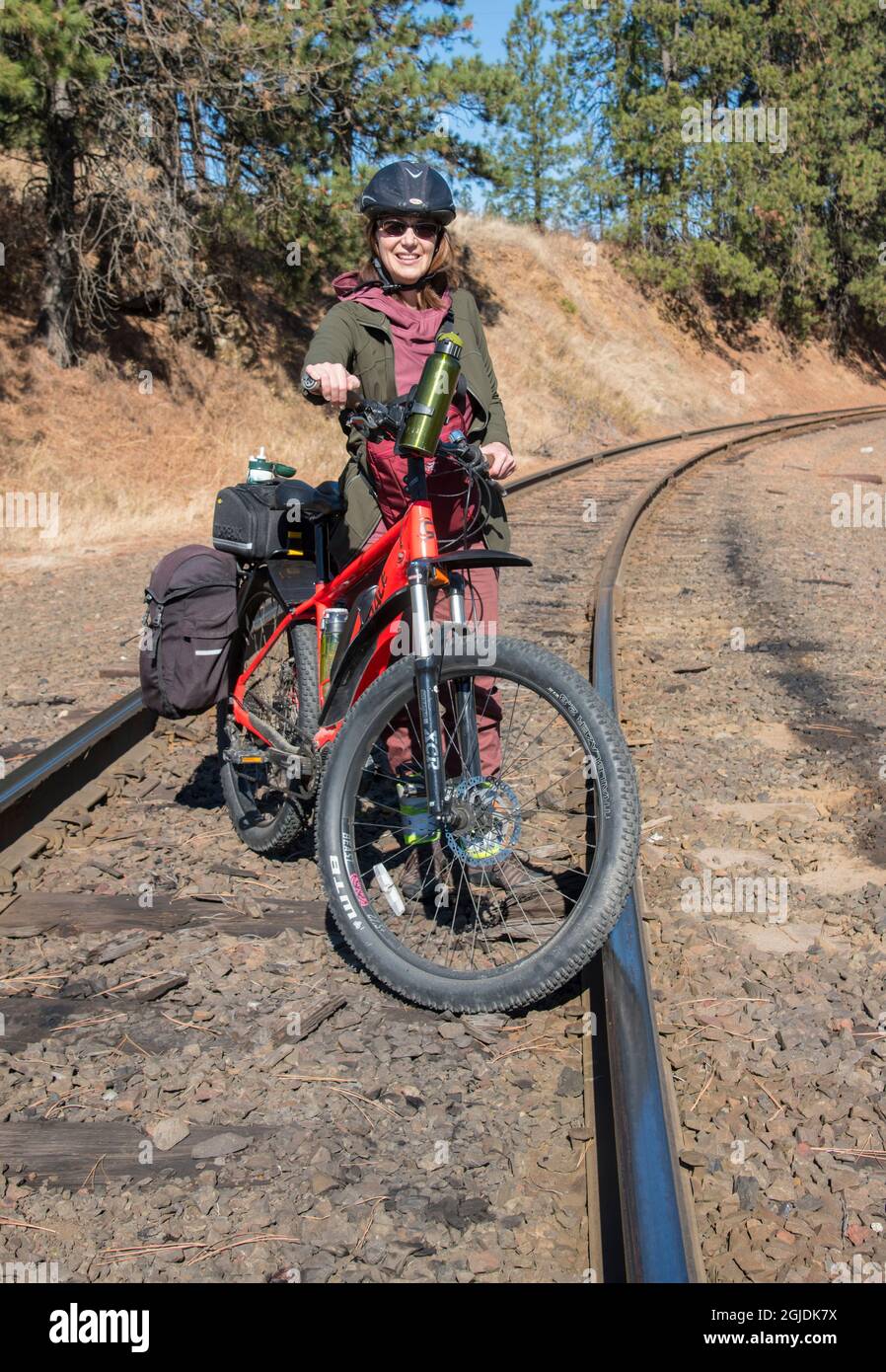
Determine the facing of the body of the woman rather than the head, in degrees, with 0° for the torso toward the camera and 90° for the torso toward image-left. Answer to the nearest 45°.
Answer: approximately 0°

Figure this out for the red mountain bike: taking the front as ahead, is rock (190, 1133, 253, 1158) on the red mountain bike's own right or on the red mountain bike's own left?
on the red mountain bike's own right

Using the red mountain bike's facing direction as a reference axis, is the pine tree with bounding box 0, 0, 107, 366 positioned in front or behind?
behind

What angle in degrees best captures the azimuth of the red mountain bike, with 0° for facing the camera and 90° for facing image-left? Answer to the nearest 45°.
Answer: approximately 315°

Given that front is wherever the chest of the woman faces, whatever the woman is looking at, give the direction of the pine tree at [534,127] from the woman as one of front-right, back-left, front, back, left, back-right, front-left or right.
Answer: back

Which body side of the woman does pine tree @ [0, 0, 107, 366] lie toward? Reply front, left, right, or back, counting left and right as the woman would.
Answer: back
